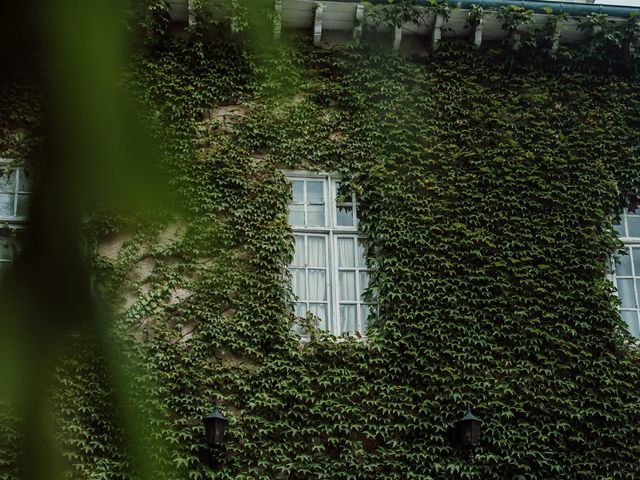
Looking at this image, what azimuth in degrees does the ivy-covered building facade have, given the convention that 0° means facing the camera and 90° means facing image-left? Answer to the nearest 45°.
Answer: approximately 0°
